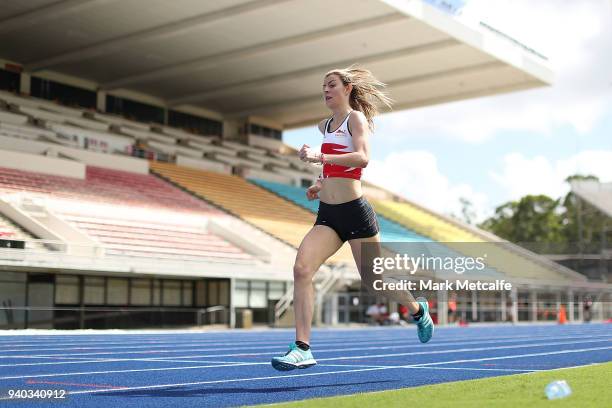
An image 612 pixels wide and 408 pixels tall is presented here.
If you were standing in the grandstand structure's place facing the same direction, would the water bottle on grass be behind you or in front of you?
in front
